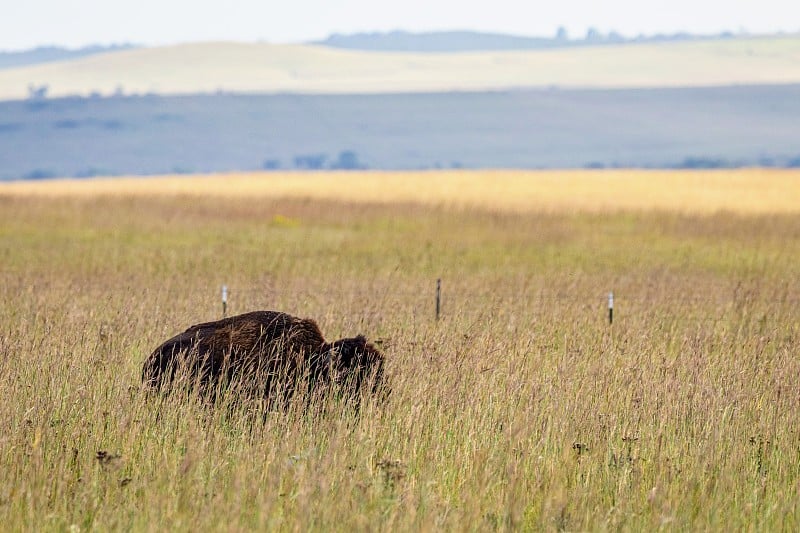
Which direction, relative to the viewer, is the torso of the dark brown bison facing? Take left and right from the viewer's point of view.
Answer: facing to the right of the viewer
